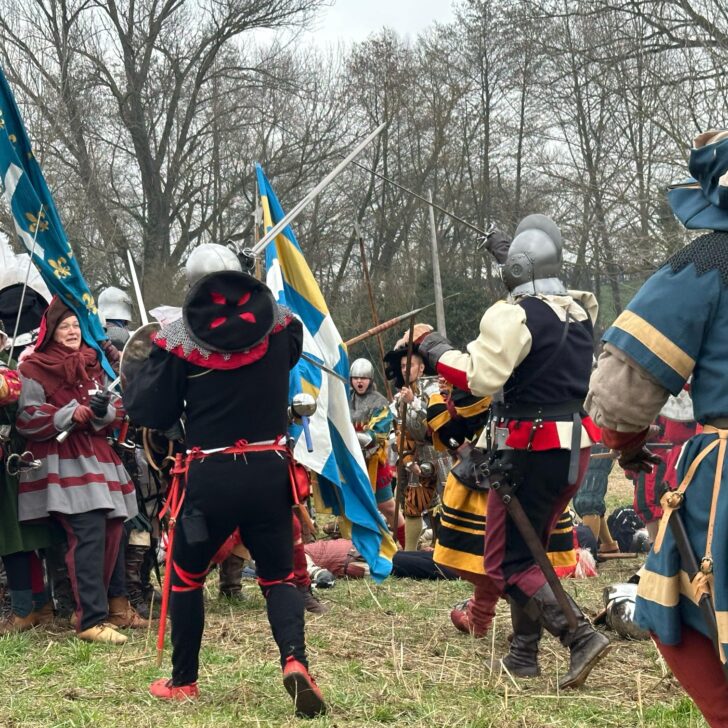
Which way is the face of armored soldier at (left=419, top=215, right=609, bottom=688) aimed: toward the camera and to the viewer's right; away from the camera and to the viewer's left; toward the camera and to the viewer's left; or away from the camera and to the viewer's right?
away from the camera and to the viewer's left

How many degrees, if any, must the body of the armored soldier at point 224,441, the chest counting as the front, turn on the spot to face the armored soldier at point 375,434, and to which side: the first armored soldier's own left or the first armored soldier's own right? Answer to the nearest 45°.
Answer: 0° — they already face them

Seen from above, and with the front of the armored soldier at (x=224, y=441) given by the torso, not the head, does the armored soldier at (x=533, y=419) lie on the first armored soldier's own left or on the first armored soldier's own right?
on the first armored soldier's own right

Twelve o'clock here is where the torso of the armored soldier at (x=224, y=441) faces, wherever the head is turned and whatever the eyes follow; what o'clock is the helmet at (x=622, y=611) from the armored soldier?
The helmet is roughly at 2 o'clock from the armored soldier.

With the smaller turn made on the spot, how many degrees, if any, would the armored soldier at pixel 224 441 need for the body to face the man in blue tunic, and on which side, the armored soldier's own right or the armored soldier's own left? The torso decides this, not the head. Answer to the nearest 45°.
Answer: approximately 135° to the armored soldier's own right

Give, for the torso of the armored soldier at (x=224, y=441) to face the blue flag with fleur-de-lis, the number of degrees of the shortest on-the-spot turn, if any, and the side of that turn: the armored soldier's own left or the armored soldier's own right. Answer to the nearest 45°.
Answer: approximately 45° to the armored soldier's own left

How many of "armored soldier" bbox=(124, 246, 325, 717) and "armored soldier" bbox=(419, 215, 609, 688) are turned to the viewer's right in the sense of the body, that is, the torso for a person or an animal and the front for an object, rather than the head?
0

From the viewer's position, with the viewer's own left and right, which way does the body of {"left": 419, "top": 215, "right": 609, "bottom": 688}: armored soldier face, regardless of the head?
facing away from the viewer and to the left of the viewer

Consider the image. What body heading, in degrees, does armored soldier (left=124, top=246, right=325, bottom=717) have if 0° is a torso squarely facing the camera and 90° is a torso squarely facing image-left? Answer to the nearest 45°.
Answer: approximately 180°
